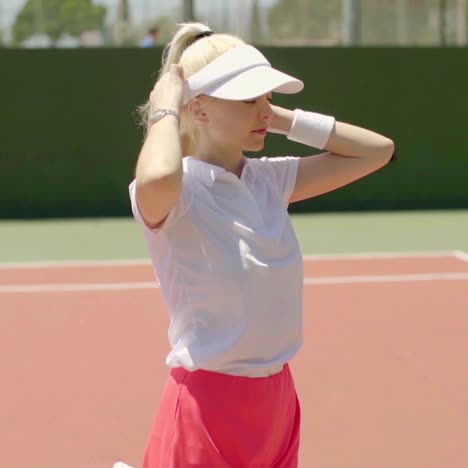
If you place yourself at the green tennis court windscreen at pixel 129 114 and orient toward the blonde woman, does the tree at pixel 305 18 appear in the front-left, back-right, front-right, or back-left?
back-left

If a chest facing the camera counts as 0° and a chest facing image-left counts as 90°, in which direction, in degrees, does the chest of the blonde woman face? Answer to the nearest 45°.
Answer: approximately 315°

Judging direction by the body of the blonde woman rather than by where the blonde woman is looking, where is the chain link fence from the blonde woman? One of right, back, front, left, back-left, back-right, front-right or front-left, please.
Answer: back-left

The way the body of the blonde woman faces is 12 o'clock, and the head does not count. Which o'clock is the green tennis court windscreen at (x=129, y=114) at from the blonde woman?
The green tennis court windscreen is roughly at 7 o'clock from the blonde woman.

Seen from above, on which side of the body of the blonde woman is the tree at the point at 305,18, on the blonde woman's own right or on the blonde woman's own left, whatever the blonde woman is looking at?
on the blonde woman's own left
